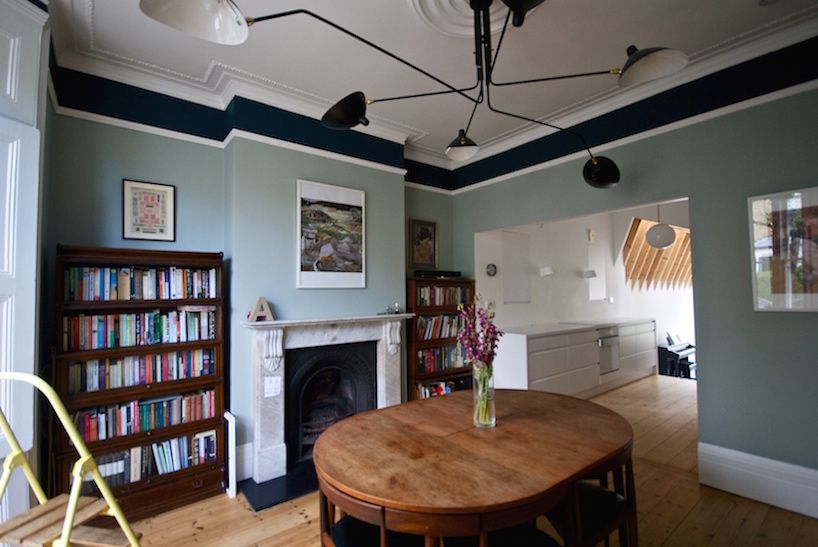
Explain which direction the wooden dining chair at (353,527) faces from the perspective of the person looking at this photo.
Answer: facing away from the viewer and to the right of the viewer

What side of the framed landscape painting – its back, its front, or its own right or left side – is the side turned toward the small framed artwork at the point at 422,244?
left

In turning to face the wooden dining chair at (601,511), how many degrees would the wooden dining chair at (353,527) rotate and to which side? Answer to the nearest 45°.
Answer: approximately 45° to its right

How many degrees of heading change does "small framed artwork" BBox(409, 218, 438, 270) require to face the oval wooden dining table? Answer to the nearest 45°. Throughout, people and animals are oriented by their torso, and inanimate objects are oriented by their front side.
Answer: approximately 45° to its right

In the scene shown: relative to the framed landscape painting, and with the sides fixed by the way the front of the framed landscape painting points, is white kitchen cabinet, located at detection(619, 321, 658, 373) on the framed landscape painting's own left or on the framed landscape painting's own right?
on the framed landscape painting's own left

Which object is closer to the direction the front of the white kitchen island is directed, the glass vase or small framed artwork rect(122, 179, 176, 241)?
the glass vase

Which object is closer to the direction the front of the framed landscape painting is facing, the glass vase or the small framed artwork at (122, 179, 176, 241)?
the glass vase

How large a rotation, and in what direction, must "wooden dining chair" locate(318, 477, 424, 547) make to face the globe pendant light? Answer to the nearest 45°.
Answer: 0° — it already faces it

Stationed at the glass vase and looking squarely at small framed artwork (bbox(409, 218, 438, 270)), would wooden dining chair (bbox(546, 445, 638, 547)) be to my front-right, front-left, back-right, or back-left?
back-right

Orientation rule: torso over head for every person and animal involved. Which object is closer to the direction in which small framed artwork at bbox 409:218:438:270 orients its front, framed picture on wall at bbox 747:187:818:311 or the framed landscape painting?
the framed picture on wall
